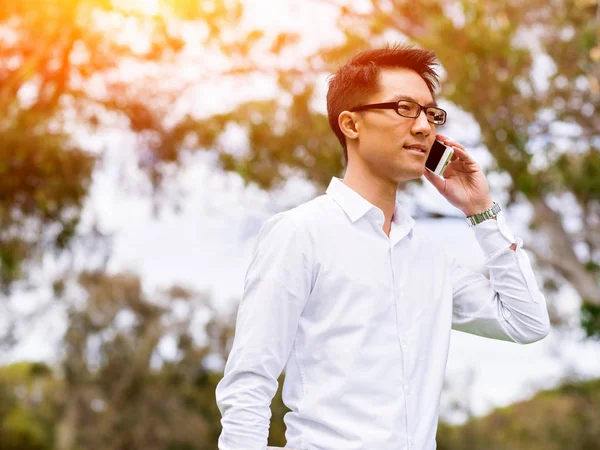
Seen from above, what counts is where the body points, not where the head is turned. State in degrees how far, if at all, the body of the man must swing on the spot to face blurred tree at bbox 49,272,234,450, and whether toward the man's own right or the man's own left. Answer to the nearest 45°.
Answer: approximately 135° to the man's own left

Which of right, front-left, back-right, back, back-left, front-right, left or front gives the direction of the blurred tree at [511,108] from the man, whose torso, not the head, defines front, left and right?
back-left

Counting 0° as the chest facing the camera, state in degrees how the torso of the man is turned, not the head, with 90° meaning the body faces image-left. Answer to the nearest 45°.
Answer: approximately 315°

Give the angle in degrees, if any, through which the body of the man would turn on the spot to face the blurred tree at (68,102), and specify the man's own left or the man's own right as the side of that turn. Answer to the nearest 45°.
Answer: approximately 180°

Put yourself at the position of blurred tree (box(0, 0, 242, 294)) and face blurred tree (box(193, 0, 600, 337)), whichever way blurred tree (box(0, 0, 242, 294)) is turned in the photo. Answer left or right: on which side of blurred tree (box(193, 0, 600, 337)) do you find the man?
right
